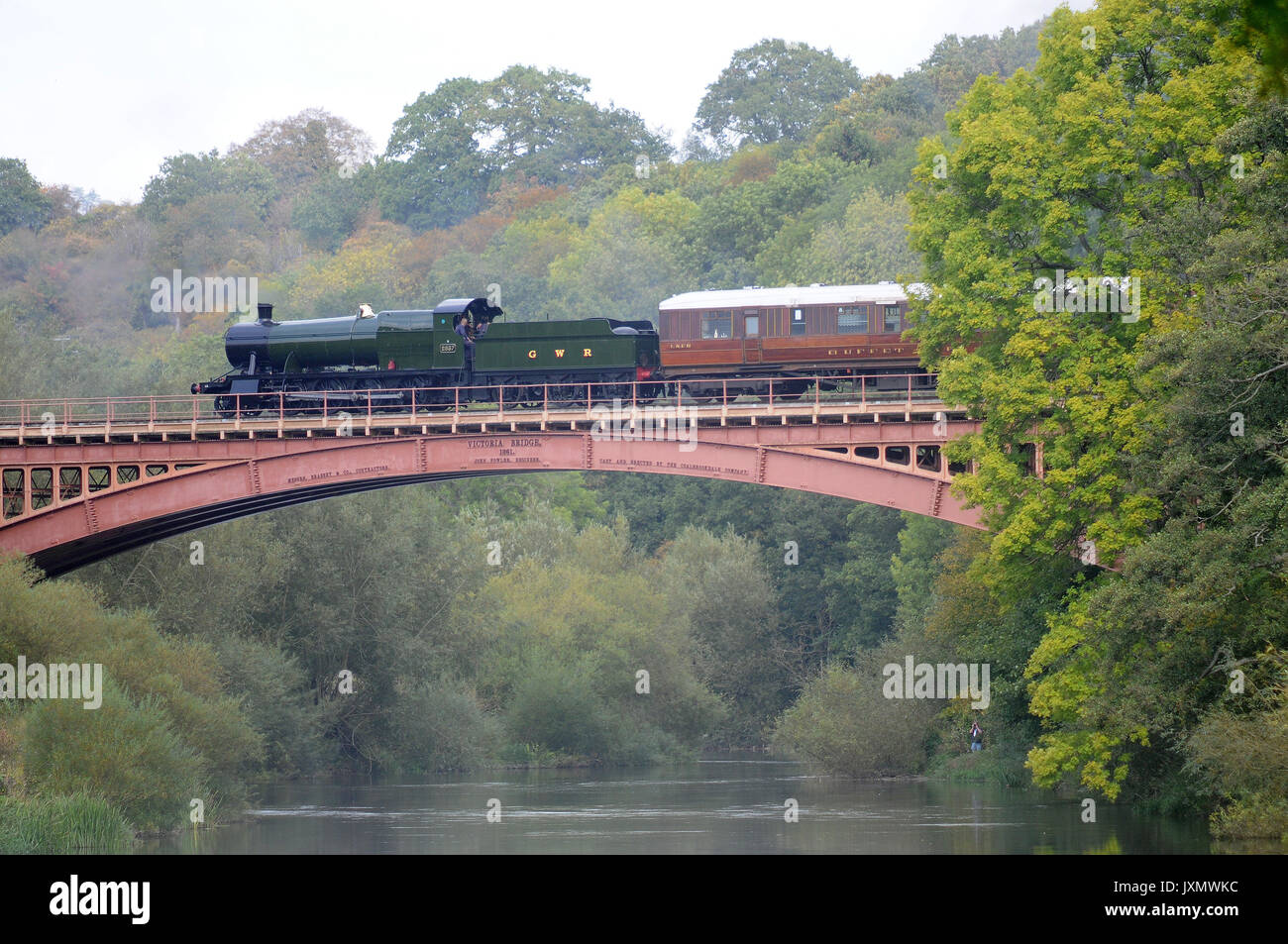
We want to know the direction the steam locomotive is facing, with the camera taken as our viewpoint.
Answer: facing to the left of the viewer

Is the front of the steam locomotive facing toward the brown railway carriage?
no
